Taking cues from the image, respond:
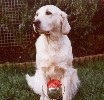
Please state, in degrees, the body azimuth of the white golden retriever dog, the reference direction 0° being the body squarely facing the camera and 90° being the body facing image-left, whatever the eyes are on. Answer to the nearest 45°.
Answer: approximately 0°

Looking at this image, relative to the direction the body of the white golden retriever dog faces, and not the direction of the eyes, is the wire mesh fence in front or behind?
behind
